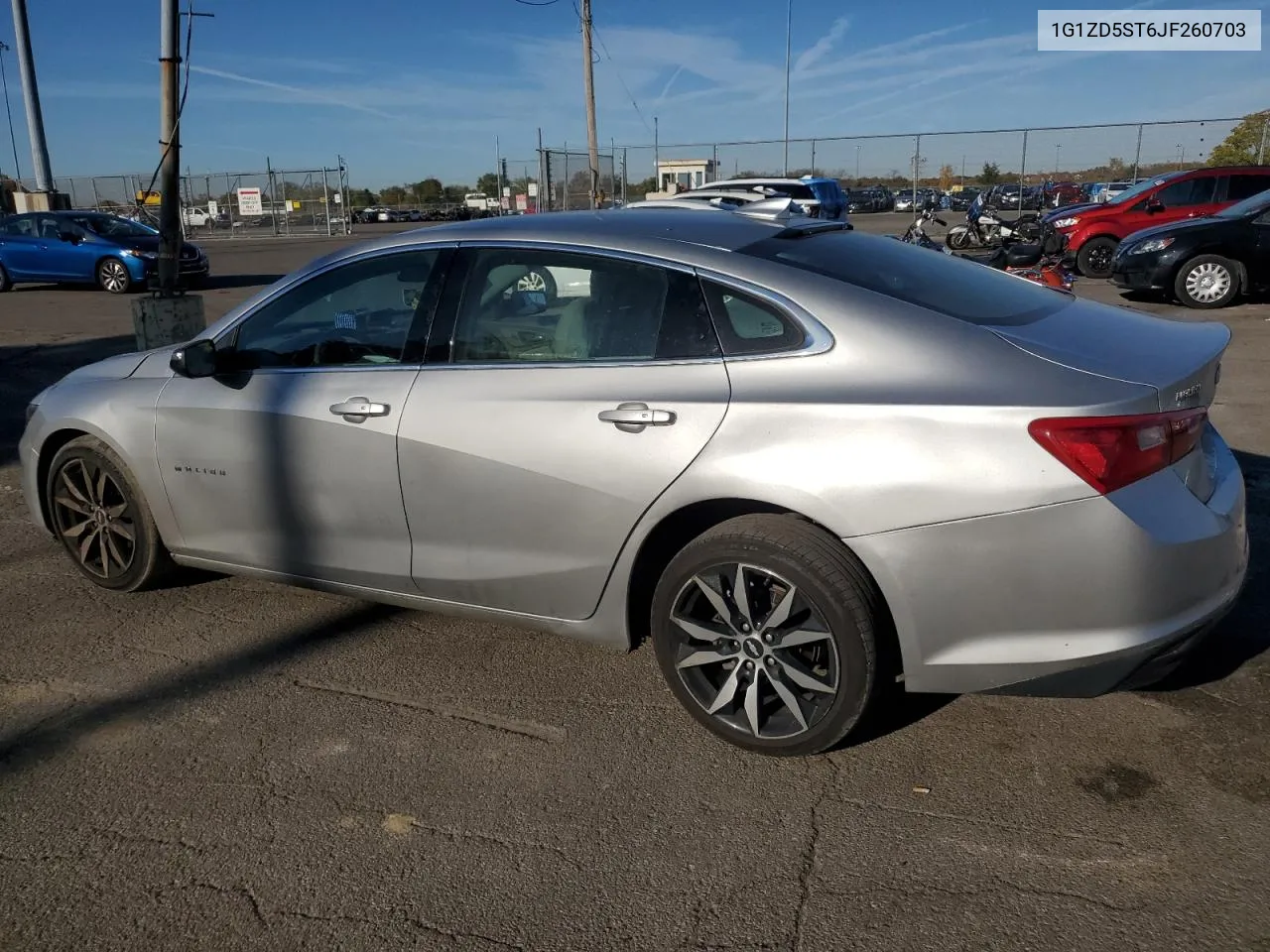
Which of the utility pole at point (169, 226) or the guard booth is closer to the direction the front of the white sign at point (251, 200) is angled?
the utility pole

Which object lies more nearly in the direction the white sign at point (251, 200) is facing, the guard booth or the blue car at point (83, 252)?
the blue car

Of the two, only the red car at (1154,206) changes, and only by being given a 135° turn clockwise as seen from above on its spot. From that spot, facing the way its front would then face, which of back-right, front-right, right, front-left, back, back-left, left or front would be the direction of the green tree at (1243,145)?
front

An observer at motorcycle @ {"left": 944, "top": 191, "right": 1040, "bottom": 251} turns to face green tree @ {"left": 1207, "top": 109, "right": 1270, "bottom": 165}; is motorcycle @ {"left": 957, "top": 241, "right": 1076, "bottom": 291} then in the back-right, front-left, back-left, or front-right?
back-right

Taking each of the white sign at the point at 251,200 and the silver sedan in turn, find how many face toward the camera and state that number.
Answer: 1

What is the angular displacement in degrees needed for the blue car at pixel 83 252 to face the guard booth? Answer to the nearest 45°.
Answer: approximately 90° to its left

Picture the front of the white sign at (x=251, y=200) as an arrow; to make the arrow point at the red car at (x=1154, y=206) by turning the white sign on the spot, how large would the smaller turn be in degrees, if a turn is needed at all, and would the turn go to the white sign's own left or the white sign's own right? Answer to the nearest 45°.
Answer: approximately 45° to the white sign's own left

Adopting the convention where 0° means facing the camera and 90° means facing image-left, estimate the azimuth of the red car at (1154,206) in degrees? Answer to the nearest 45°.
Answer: approximately 45°

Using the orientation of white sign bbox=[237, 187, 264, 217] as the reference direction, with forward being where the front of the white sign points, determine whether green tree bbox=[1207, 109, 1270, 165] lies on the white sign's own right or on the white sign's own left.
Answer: on the white sign's own left

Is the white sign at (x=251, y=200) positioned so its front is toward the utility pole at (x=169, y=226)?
yes

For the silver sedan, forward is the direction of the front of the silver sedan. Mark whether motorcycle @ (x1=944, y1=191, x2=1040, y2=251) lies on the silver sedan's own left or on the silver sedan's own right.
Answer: on the silver sedan's own right

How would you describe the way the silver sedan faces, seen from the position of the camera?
facing away from the viewer and to the left of the viewer
